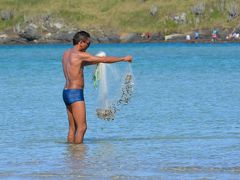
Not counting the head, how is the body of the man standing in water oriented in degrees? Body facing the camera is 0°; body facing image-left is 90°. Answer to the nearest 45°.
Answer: approximately 225°
